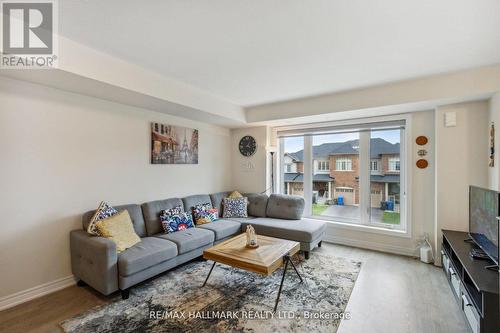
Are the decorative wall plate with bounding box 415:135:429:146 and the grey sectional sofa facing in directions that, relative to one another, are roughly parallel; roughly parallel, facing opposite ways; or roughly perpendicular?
roughly perpendicular

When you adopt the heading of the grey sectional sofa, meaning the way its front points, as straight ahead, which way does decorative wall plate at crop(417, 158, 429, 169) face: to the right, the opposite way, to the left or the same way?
to the right

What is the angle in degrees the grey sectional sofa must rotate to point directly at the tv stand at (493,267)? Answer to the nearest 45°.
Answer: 0° — it already faces it

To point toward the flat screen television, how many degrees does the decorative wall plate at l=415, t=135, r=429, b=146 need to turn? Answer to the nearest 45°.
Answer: approximately 45° to its left

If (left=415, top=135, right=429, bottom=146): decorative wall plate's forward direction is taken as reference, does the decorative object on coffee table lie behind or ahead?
ahead

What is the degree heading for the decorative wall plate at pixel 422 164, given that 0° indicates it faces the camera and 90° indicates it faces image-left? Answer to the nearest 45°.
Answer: approximately 0°

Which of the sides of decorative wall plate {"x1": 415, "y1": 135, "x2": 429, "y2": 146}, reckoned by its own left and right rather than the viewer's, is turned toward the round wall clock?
right

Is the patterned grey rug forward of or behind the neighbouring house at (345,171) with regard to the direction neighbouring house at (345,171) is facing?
forward
